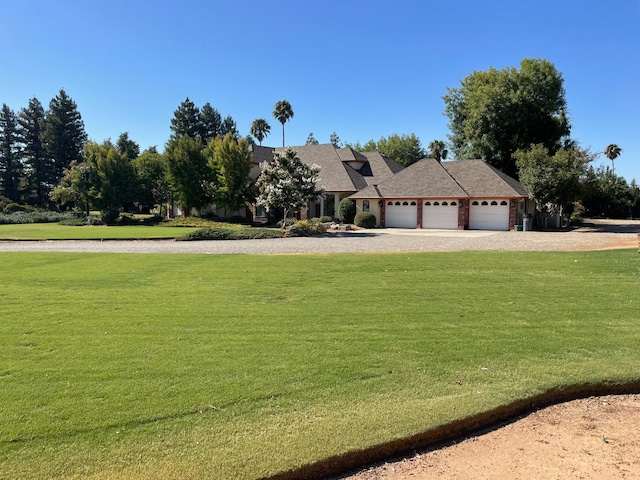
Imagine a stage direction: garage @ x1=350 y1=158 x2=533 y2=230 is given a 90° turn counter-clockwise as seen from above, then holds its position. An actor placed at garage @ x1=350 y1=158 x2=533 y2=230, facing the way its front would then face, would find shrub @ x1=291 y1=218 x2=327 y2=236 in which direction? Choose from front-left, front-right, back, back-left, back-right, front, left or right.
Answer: back-right

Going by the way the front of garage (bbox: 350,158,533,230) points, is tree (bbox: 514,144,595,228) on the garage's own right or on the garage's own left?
on the garage's own left

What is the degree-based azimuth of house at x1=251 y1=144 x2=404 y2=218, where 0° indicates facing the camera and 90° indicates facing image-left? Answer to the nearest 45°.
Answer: approximately 0°

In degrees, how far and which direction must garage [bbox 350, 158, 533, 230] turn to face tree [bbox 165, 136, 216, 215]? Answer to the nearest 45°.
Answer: approximately 90° to its right

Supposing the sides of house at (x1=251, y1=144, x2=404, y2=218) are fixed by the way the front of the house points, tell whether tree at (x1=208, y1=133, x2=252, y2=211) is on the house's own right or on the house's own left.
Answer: on the house's own right

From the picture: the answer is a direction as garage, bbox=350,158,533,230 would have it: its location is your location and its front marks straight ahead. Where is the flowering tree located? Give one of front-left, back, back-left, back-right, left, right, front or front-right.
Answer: front-right

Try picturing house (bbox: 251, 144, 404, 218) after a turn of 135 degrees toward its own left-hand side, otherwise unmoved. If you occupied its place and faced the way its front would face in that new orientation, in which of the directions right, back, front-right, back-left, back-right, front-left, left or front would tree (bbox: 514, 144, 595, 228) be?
right

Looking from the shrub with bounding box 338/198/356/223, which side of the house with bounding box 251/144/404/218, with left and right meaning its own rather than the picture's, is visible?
front

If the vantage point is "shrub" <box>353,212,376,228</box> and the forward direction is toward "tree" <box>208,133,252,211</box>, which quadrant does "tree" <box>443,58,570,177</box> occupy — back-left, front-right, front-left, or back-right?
back-right

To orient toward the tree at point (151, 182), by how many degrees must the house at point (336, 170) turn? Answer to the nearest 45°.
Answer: approximately 90° to its right
